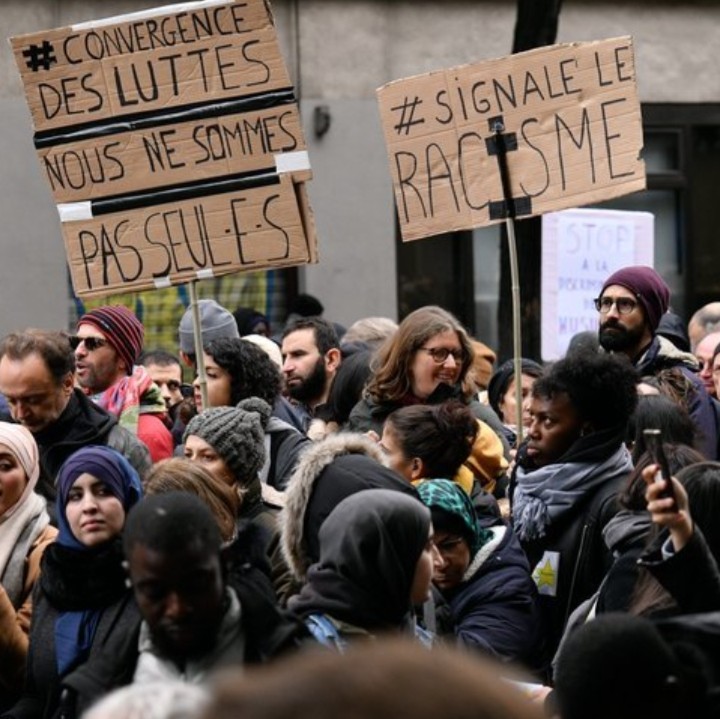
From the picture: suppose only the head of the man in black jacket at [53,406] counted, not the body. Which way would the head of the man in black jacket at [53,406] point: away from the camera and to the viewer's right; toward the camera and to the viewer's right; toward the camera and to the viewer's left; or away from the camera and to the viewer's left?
toward the camera and to the viewer's left

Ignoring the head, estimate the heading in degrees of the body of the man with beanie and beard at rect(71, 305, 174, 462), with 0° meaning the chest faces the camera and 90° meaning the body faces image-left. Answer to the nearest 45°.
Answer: approximately 45°

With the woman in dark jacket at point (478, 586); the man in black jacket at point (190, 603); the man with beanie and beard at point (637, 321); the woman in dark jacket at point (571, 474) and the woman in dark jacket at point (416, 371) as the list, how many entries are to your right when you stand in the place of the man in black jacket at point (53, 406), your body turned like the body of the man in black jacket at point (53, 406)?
0

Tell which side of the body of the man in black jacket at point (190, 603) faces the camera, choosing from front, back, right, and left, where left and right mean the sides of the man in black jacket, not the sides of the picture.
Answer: front

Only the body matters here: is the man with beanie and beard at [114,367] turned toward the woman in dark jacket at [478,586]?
no

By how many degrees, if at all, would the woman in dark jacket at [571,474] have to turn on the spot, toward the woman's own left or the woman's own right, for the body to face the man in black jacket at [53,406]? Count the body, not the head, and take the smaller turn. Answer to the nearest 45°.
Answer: approximately 45° to the woman's own right

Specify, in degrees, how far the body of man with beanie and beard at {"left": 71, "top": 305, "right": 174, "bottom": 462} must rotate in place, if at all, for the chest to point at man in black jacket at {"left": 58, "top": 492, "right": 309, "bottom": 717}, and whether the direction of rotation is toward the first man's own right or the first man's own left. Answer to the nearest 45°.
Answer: approximately 45° to the first man's own left

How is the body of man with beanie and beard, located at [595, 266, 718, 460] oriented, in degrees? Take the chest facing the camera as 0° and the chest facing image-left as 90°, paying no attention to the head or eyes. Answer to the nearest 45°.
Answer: approximately 45°

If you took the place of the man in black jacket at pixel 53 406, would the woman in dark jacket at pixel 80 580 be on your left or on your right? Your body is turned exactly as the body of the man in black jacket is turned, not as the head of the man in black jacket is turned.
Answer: on your left

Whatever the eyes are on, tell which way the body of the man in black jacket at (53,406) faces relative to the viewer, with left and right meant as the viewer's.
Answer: facing the viewer and to the left of the viewer

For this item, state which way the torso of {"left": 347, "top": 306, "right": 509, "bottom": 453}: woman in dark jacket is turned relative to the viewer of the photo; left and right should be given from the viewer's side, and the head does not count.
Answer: facing the viewer and to the right of the viewer
